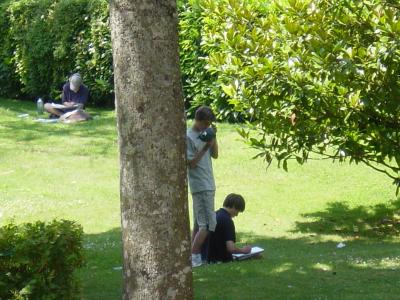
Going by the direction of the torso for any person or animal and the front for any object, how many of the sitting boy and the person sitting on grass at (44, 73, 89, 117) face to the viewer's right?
1

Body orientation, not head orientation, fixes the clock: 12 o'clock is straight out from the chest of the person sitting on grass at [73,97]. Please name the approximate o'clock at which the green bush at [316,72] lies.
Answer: The green bush is roughly at 10 o'clock from the person sitting on grass.

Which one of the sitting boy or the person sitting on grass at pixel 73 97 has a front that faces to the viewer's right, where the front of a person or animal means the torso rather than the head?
the sitting boy

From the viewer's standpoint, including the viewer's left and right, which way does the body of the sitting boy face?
facing to the right of the viewer

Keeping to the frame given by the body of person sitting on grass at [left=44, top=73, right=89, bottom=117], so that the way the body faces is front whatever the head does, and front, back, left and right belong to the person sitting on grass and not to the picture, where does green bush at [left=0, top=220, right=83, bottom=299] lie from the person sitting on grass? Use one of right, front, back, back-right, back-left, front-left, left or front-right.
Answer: front-left

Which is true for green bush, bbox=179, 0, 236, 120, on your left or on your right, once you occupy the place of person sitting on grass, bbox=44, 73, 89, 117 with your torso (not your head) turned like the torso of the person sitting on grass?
on your left
